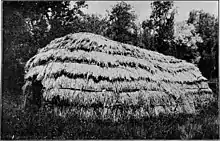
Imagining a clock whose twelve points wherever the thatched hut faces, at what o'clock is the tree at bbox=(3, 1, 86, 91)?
The tree is roughly at 2 o'clock from the thatched hut.

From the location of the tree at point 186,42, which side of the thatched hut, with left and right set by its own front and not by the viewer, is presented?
back

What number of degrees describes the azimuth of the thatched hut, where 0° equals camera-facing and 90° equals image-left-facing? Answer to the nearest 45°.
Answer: approximately 45°
